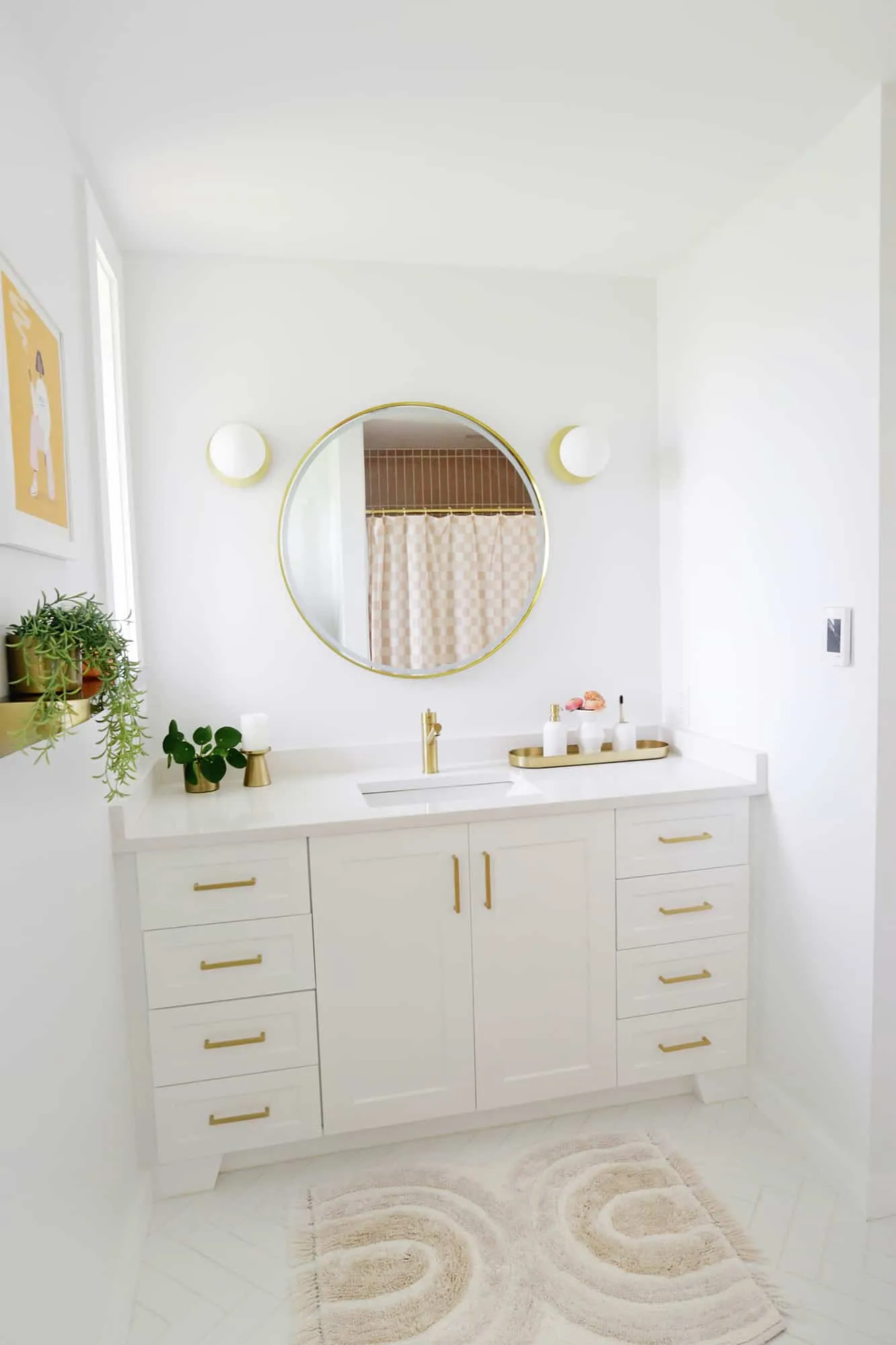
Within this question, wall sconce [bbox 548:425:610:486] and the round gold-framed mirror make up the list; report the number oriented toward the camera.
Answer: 2

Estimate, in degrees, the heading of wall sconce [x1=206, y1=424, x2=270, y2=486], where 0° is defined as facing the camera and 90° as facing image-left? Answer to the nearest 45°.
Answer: approximately 0°

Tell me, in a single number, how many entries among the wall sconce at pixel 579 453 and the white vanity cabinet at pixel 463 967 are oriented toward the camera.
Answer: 2

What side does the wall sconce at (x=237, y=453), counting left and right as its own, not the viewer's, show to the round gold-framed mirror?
left

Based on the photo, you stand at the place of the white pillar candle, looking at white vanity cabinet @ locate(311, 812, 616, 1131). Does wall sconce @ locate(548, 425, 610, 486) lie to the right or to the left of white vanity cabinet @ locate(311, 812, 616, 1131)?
left

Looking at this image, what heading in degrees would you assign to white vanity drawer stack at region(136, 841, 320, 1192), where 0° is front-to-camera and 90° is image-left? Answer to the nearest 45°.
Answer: approximately 0°

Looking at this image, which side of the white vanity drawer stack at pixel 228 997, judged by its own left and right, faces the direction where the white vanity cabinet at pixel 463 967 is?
left
